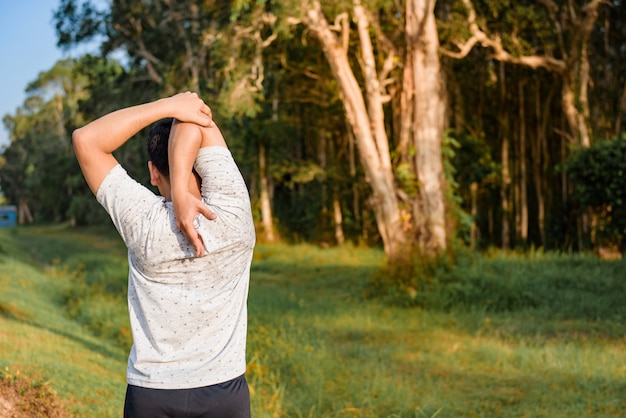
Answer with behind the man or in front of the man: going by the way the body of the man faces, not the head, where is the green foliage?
in front

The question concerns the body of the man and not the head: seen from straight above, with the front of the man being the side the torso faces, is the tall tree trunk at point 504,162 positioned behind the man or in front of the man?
in front

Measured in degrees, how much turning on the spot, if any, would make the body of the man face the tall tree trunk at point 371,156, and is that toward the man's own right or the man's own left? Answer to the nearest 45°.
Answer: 0° — they already face it

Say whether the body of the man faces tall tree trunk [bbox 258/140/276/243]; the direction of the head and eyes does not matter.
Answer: yes

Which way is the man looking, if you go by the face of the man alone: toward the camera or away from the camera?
away from the camera

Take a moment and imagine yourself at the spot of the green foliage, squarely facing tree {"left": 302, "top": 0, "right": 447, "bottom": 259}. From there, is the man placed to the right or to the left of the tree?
left

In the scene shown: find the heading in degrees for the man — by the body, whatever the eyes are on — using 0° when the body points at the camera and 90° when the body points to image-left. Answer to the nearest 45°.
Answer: approximately 180°

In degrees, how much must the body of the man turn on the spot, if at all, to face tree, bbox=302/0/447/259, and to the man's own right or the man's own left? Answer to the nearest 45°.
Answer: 0° — they already face it
